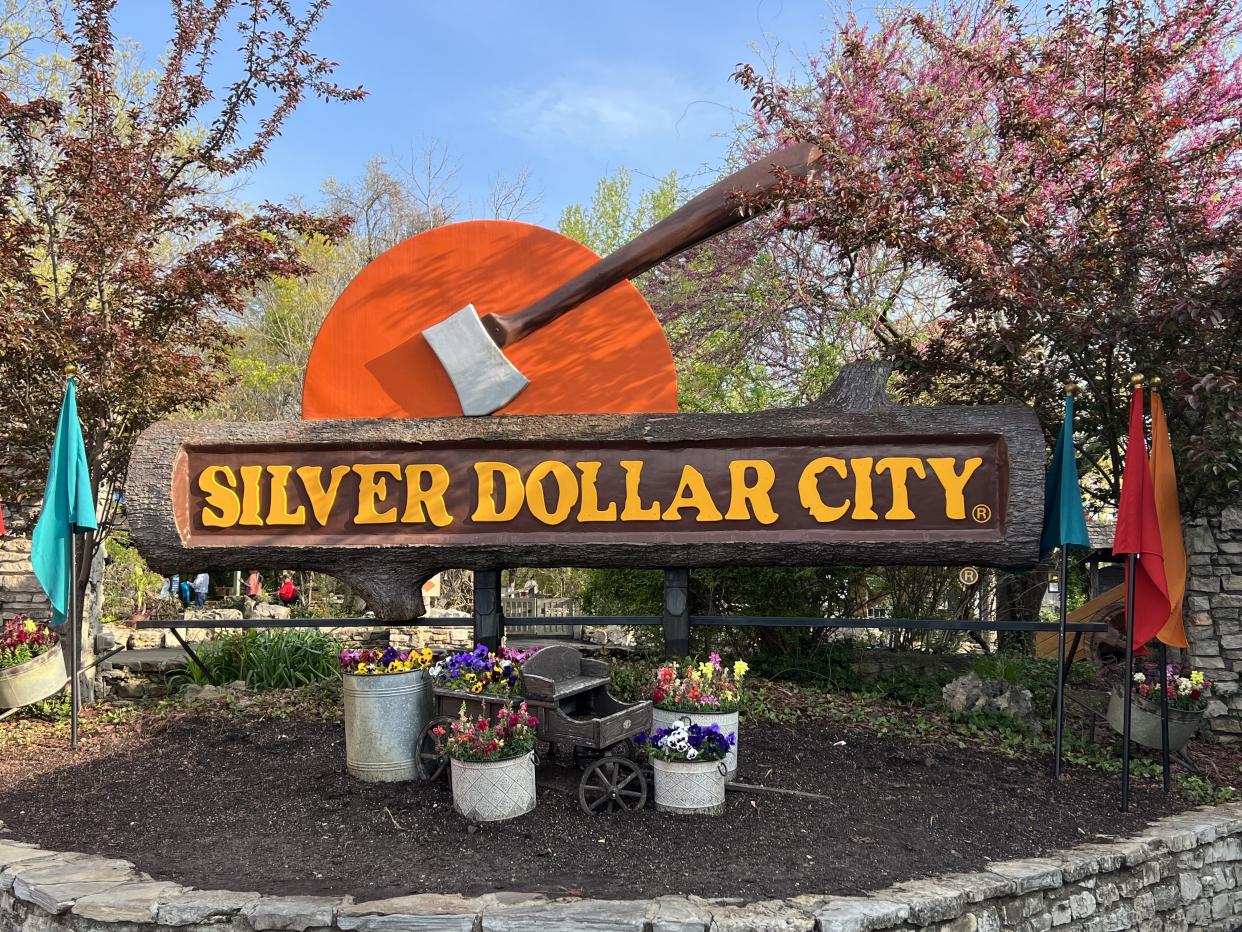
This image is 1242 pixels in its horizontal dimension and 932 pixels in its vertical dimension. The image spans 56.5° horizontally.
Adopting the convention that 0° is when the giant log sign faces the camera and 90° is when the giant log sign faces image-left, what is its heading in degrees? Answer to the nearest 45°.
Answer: approximately 0°

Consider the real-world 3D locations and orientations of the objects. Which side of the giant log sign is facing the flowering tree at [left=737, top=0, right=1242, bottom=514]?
left

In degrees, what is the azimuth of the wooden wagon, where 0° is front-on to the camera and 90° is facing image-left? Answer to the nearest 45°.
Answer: approximately 315°

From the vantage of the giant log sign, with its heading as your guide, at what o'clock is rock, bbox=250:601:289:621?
The rock is roughly at 5 o'clock from the giant log sign.

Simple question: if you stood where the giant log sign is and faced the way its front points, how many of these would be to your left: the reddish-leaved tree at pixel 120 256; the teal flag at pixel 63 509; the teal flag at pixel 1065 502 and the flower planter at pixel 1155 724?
2

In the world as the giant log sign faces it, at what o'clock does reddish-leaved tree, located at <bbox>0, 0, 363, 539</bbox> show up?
The reddish-leaved tree is roughly at 4 o'clock from the giant log sign.

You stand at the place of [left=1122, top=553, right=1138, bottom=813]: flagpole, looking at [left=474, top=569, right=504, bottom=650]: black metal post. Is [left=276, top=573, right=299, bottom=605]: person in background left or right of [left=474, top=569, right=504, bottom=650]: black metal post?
right

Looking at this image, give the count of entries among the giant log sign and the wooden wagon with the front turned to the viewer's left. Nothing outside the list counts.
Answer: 0

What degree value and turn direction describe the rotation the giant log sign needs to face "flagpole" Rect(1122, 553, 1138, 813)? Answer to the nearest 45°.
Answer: approximately 90° to its left
